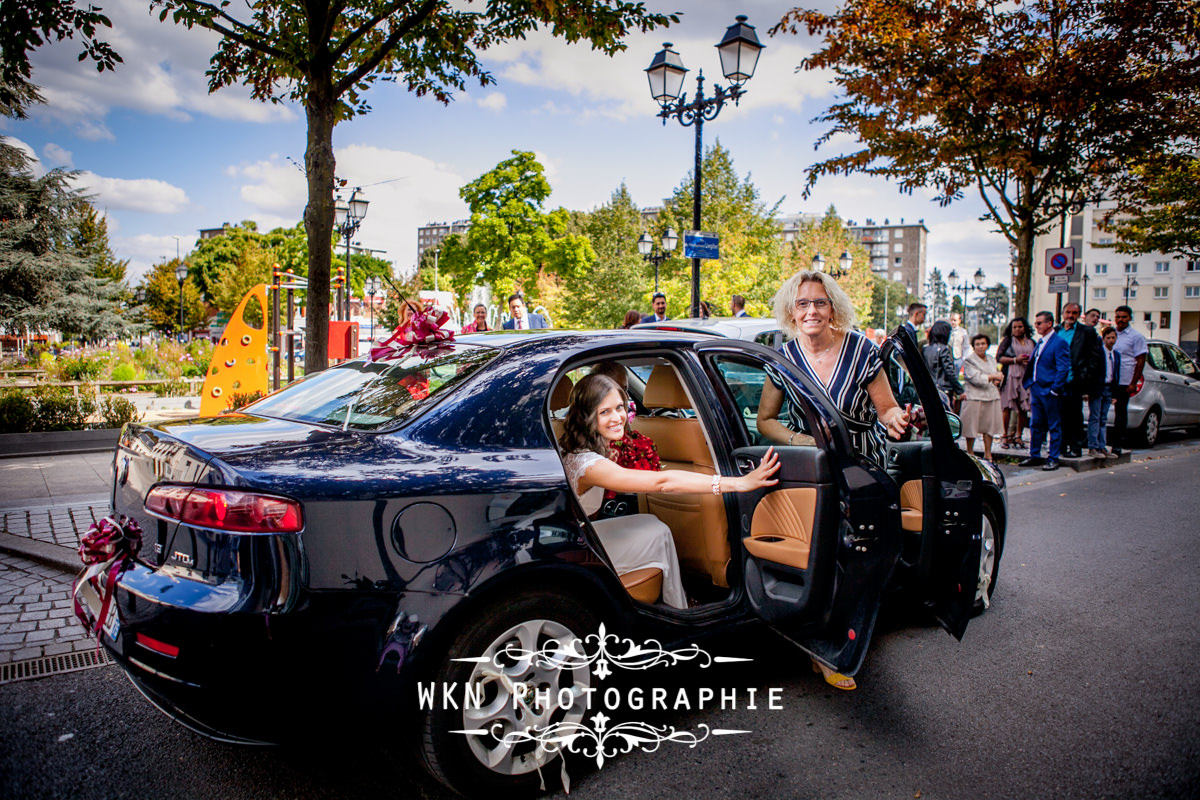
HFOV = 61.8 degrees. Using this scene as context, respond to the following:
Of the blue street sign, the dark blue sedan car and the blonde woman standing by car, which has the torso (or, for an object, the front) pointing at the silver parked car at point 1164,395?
the dark blue sedan car

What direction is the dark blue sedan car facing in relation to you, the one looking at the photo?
facing away from the viewer and to the right of the viewer

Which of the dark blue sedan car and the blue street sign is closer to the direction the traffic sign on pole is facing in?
the dark blue sedan car

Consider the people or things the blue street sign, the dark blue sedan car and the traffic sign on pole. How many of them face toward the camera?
2

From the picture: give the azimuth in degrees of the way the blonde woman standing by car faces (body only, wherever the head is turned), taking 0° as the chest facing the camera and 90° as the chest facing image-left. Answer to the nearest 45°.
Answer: approximately 0°

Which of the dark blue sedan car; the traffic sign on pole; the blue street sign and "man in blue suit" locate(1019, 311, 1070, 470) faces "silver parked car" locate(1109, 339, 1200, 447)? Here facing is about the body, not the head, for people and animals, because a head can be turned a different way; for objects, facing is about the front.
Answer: the dark blue sedan car

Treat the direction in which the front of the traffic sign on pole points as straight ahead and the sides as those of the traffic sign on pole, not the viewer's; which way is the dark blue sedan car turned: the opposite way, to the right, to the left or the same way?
the opposite way

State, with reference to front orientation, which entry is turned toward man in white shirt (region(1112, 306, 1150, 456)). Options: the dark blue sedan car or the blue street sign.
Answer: the dark blue sedan car

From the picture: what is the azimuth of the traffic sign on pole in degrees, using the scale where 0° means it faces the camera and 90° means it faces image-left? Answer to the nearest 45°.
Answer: approximately 0°

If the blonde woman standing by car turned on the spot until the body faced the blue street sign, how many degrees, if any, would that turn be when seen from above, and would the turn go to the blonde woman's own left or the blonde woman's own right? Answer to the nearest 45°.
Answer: approximately 180°
